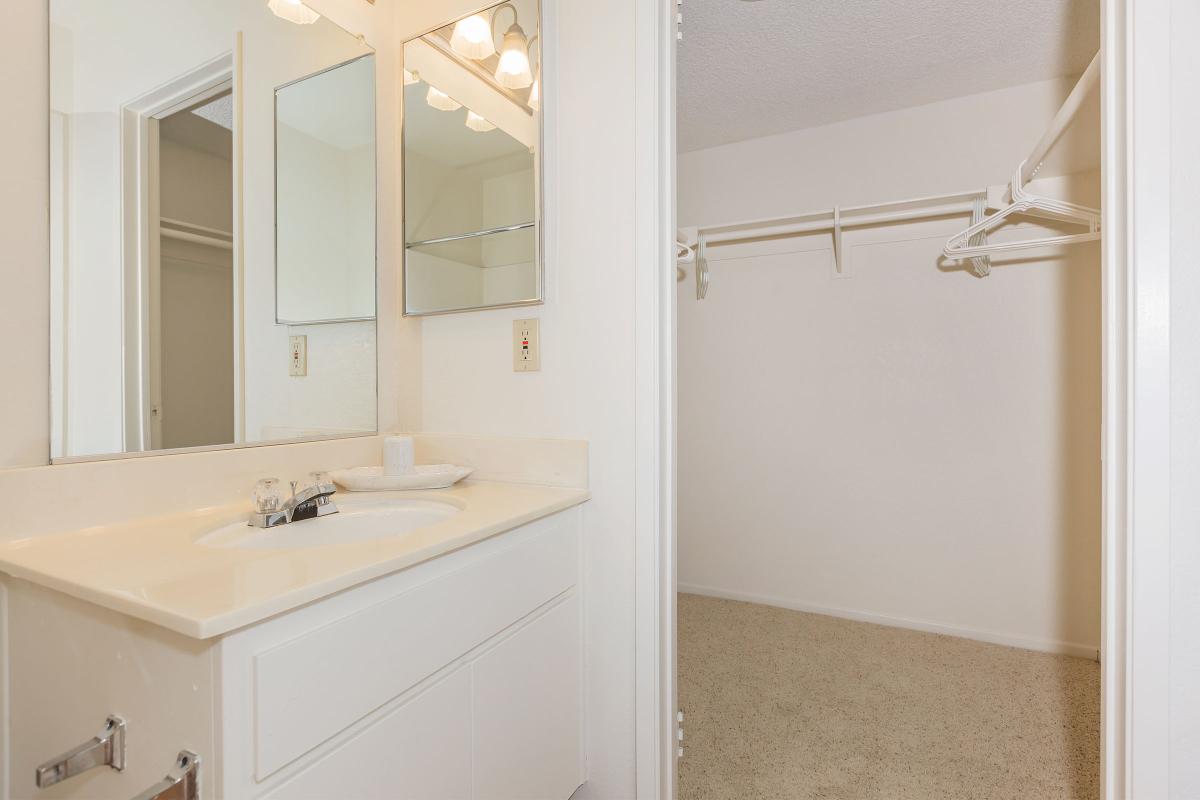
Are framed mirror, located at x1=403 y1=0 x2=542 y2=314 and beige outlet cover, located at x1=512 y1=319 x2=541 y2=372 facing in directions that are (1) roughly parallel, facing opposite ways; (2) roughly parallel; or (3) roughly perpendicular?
roughly parallel

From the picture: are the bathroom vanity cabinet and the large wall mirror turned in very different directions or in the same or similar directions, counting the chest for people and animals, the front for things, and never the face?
same or similar directions

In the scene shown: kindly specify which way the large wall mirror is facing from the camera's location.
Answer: facing the viewer and to the right of the viewer

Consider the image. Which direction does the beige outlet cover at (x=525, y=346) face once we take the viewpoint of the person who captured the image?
facing the viewer and to the left of the viewer

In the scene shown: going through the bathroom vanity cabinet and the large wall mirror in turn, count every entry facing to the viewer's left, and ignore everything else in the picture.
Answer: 0

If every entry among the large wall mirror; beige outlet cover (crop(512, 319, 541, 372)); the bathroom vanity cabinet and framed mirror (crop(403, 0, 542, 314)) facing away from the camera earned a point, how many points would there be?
0

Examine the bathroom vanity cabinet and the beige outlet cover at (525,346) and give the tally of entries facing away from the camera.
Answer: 0

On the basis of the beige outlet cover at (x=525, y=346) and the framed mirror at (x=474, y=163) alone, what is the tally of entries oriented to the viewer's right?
0
